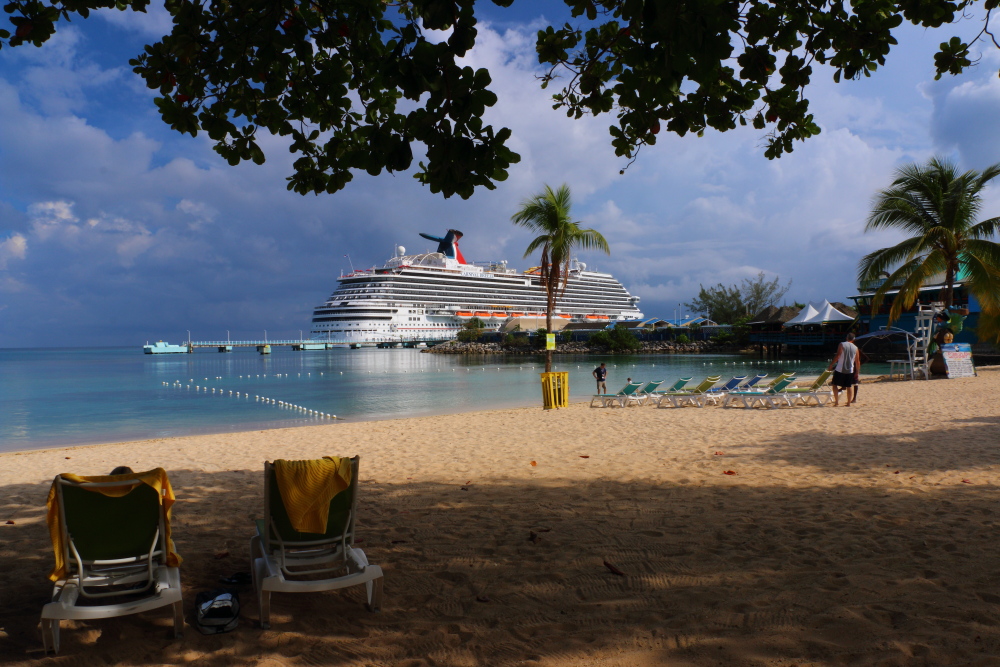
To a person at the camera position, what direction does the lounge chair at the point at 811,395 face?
facing to the left of the viewer

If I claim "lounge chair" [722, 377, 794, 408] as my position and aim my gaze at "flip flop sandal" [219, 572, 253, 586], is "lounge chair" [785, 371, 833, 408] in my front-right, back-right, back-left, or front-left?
back-left

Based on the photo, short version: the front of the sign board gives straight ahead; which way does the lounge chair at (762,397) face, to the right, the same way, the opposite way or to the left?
to the right

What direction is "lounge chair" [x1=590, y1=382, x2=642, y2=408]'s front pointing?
to the viewer's left

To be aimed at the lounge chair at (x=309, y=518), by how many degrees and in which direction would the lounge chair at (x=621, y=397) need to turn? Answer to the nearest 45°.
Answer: approximately 90° to its left

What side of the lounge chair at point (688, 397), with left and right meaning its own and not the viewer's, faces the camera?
left

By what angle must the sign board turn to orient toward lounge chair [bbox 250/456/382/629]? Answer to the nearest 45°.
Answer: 0° — it already faces it

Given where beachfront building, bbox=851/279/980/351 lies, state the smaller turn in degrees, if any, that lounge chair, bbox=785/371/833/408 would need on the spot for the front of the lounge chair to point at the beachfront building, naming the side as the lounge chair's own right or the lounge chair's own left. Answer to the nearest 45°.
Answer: approximately 90° to the lounge chair's own right

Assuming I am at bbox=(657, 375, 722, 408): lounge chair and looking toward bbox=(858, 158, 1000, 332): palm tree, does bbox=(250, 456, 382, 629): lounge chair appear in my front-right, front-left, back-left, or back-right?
back-right

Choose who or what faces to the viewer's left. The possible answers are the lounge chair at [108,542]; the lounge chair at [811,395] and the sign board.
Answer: the lounge chair at [811,395]

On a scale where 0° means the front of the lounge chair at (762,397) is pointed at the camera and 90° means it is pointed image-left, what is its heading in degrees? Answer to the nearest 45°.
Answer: approximately 90°

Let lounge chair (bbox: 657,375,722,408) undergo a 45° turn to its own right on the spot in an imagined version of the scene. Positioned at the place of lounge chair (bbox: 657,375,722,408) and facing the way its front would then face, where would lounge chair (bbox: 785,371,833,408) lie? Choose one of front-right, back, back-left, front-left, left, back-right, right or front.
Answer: back-right

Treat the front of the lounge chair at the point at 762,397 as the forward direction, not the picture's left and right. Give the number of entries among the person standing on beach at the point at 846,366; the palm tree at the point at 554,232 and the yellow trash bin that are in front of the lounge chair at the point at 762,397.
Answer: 2

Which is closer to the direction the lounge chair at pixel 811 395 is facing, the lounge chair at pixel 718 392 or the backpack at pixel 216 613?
the lounge chair
